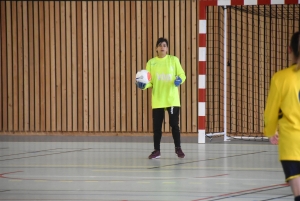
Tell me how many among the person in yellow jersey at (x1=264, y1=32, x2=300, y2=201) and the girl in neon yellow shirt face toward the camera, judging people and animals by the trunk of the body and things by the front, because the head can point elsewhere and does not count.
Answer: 1

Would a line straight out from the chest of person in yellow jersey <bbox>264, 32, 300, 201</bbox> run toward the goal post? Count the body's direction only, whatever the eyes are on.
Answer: yes

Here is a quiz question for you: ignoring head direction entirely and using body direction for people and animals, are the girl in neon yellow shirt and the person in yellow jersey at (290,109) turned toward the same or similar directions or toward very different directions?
very different directions

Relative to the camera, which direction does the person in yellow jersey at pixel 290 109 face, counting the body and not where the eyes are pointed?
away from the camera

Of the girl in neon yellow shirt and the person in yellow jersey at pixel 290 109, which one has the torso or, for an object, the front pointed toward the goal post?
the person in yellow jersey

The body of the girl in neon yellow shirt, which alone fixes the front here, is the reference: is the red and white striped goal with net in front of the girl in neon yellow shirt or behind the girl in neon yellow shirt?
behind

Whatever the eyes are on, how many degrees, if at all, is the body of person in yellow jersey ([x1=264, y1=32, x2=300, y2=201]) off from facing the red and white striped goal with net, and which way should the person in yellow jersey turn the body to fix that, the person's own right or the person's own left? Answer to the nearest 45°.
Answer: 0° — they already face it

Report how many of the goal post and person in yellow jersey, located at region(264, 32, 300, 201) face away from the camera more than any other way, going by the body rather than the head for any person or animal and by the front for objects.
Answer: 1
